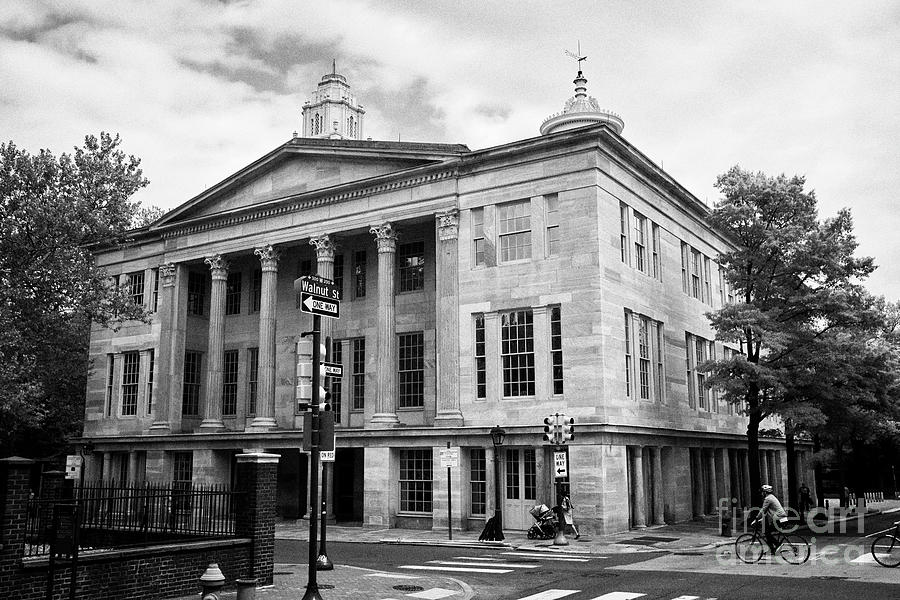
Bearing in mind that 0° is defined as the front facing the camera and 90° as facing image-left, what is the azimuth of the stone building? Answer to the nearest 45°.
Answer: approximately 45°

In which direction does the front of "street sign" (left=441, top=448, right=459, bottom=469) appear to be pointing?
toward the camera

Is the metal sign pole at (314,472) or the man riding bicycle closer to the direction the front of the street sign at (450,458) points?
the metal sign pole

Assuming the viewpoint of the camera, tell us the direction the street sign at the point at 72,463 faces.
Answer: facing the viewer

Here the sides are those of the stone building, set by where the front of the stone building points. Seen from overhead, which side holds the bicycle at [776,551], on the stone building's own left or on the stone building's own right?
on the stone building's own left

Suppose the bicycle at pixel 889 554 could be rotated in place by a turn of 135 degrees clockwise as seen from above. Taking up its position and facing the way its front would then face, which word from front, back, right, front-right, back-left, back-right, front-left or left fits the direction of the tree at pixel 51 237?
back-left

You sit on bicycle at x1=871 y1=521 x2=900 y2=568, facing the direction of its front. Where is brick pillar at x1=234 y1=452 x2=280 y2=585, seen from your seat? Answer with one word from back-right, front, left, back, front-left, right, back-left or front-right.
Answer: front-left

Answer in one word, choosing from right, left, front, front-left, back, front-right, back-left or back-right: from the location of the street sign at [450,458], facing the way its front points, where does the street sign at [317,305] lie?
front
